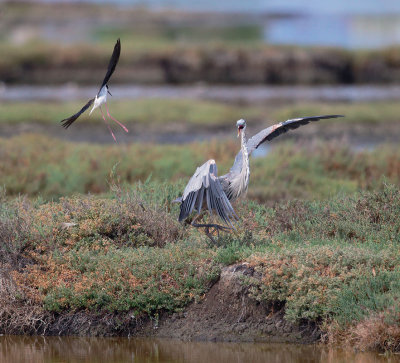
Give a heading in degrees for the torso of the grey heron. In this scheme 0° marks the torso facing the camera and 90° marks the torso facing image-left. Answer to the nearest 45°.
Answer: approximately 315°
